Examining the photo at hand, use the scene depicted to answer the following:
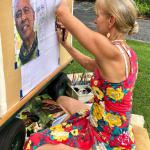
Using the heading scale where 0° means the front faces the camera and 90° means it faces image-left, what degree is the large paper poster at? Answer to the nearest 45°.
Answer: approximately 315°

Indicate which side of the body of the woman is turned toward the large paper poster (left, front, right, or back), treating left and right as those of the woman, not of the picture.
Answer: front

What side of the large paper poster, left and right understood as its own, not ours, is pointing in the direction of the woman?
front

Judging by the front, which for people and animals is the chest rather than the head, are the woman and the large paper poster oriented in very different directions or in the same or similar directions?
very different directions

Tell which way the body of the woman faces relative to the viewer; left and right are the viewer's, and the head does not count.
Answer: facing away from the viewer and to the left of the viewer
